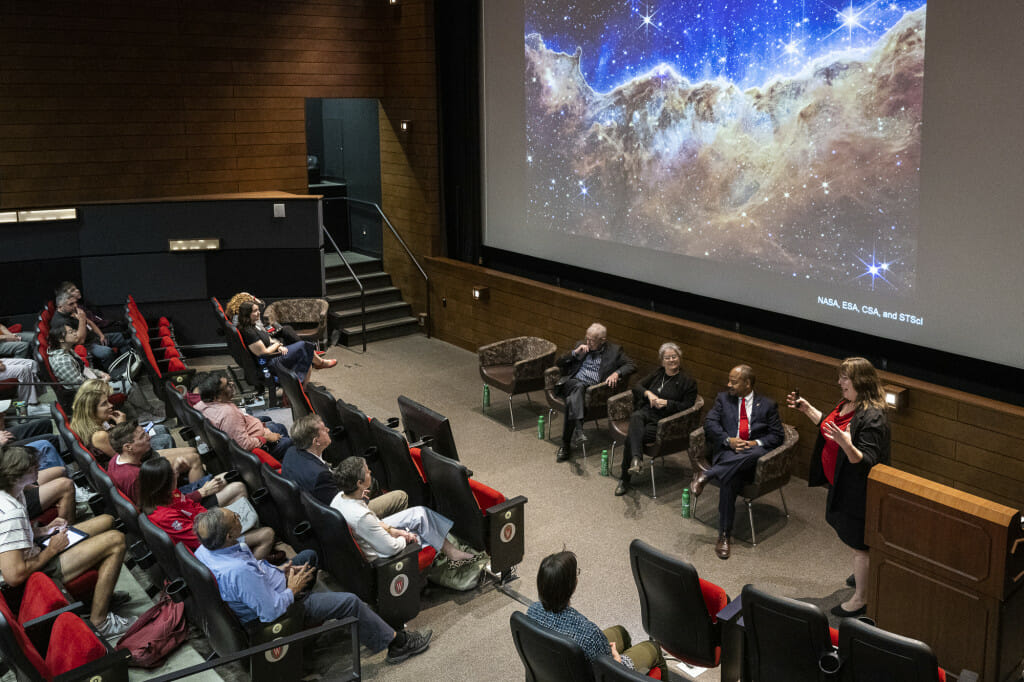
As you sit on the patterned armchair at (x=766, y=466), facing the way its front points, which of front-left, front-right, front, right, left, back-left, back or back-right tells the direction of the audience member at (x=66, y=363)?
front-right

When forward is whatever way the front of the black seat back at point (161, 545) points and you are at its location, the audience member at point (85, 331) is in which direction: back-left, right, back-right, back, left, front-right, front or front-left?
front-left

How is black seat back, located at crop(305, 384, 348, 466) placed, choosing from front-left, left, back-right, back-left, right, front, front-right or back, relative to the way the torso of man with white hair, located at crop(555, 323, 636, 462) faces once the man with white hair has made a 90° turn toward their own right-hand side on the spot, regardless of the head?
left

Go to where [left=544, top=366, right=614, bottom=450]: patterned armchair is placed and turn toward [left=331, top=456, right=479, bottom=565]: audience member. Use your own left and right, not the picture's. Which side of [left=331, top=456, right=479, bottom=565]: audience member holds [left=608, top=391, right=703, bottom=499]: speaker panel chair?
left

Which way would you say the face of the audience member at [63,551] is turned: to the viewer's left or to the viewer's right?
to the viewer's right

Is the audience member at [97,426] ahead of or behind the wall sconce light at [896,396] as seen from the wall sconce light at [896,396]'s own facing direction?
ahead

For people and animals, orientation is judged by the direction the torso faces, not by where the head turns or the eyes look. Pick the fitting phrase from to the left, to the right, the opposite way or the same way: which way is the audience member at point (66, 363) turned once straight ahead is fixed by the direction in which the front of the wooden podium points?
the opposite way

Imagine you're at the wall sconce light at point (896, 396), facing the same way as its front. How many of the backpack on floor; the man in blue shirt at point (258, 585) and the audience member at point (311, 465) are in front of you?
3

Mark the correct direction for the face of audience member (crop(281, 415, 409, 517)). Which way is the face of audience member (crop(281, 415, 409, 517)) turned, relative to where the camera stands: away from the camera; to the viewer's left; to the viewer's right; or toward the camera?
to the viewer's right

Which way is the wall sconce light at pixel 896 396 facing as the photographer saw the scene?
facing the viewer and to the left of the viewer

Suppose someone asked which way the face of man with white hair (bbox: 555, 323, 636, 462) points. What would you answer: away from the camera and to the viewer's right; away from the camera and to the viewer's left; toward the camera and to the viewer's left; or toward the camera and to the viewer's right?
toward the camera and to the viewer's left

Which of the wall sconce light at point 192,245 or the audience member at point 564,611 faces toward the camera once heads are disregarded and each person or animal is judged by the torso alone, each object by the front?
the wall sconce light

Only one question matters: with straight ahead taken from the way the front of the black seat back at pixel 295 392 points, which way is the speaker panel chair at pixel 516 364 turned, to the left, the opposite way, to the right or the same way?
the opposite way

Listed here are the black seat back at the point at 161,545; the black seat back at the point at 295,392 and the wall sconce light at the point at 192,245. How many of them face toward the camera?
1

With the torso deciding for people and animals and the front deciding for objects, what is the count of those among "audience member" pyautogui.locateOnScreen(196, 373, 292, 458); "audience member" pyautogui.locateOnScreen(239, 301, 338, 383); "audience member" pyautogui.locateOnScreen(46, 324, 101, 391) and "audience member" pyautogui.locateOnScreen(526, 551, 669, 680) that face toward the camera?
0

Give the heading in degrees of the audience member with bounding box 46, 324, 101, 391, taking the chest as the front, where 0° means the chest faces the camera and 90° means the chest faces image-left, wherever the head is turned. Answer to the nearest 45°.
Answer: approximately 270°

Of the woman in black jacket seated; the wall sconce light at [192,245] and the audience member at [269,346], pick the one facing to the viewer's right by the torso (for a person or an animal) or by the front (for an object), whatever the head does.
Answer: the audience member

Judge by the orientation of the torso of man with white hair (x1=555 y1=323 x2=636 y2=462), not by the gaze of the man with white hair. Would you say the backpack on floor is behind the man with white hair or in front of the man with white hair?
in front

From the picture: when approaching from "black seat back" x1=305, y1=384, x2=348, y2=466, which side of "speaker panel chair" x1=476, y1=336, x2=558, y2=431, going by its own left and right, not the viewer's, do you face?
front

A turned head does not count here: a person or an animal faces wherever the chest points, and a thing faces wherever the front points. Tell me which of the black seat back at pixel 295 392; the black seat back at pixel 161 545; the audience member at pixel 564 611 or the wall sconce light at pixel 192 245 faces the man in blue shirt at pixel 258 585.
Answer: the wall sconce light
